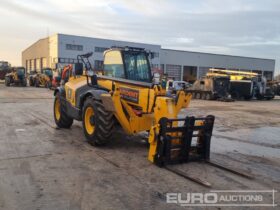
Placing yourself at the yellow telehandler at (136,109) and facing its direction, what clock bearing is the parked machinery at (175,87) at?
The parked machinery is roughly at 8 o'clock from the yellow telehandler.

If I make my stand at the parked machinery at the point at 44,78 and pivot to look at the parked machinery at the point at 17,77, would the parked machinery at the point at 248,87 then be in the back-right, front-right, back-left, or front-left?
back-left

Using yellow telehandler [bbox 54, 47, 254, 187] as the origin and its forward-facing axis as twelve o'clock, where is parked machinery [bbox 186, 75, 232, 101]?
The parked machinery is roughly at 8 o'clock from the yellow telehandler.

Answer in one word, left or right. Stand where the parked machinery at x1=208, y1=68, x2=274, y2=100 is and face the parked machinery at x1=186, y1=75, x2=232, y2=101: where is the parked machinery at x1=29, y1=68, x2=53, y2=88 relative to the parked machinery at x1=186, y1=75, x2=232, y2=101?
right

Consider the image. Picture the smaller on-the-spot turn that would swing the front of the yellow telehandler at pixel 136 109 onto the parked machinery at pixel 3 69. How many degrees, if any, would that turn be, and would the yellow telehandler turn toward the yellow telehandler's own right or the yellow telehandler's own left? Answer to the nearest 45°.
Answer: approximately 180°

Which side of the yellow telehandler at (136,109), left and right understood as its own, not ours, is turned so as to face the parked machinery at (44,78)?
back

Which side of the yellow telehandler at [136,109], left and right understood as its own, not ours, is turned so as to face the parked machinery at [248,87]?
left

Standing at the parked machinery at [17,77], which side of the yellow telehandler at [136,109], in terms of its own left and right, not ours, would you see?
back

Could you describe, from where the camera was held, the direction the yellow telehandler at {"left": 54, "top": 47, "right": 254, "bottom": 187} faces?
facing the viewer and to the right of the viewer
